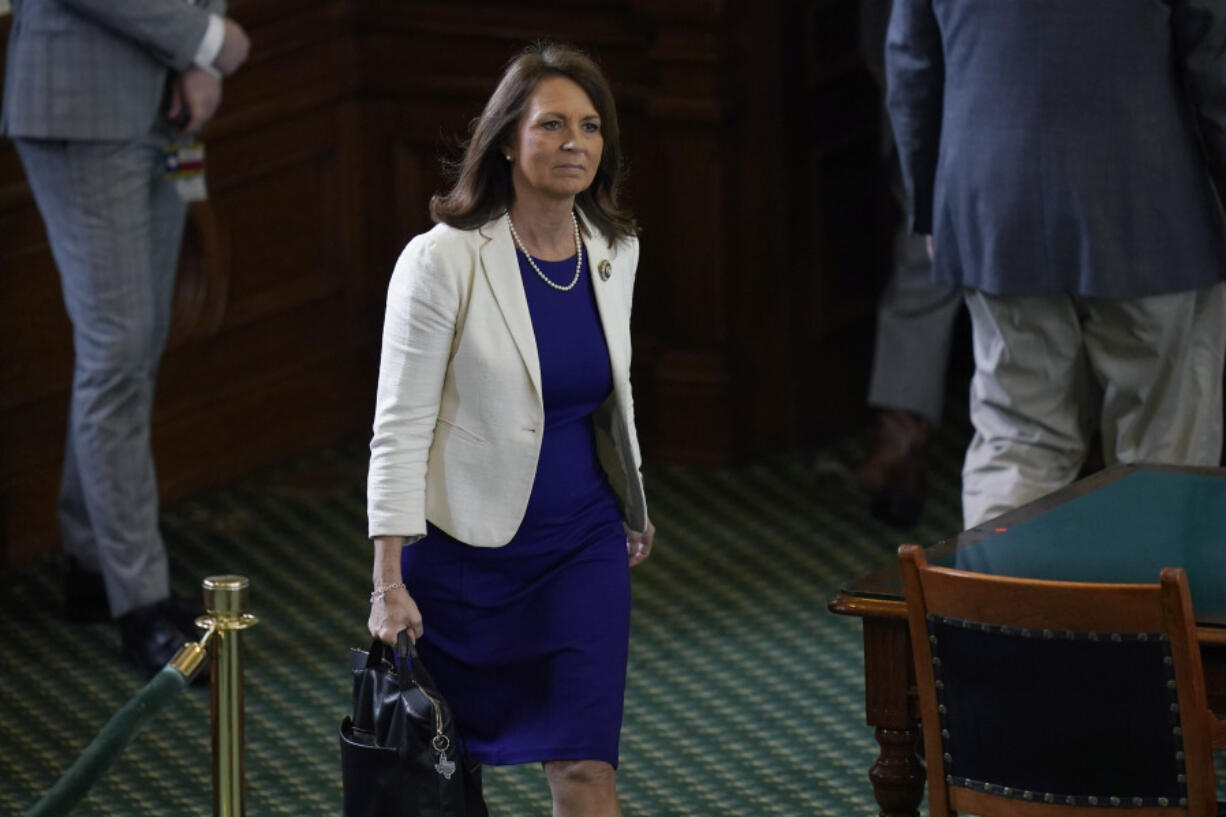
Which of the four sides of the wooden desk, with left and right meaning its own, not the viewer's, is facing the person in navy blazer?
back

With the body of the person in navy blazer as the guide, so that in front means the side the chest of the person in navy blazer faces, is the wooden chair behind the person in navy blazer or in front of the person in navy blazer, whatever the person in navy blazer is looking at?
behind

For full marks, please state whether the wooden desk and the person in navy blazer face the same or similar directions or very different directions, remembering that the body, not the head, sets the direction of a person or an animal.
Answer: very different directions

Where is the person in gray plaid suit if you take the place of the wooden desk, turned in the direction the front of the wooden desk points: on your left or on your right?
on your right

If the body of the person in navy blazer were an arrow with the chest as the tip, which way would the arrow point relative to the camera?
away from the camera

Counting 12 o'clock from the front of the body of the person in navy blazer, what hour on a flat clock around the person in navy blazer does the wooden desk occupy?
The wooden desk is roughly at 6 o'clock from the person in navy blazer.

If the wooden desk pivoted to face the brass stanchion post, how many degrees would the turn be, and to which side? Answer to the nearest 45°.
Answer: approximately 90° to its right

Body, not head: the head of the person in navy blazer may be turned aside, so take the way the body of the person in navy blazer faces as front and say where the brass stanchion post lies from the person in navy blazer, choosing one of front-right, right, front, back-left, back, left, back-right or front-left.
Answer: back-left
